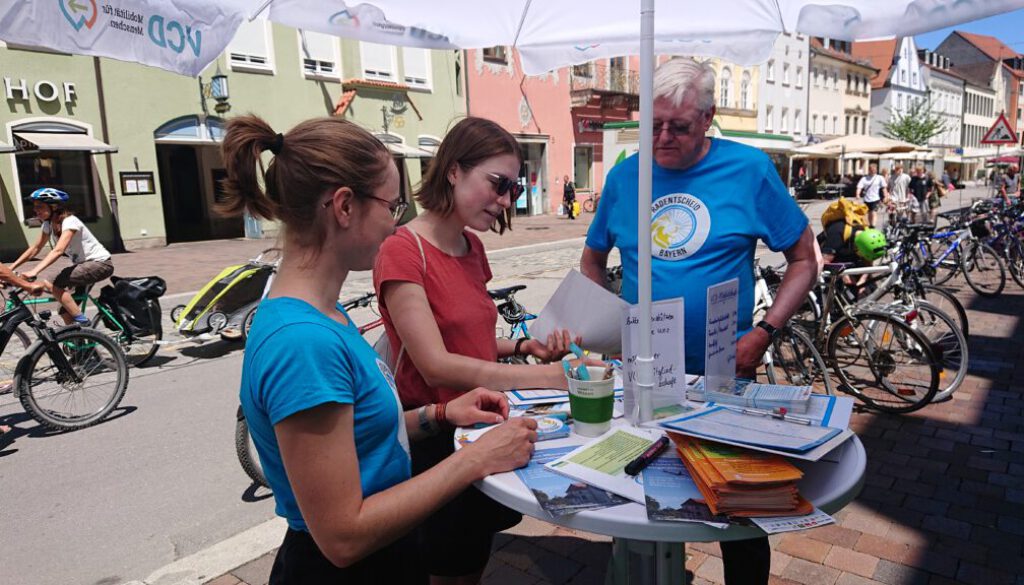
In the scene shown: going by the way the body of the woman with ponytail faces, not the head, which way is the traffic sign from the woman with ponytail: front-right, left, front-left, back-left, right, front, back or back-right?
front-left

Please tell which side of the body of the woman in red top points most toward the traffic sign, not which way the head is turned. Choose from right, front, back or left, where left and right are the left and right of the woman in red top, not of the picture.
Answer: left

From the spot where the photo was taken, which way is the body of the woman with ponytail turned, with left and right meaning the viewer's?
facing to the right of the viewer
